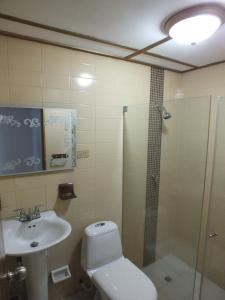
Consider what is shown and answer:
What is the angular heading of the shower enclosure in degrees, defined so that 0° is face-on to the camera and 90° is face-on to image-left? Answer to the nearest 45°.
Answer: approximately 45°

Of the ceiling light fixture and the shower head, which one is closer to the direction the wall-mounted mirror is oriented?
the ceiling light fixture

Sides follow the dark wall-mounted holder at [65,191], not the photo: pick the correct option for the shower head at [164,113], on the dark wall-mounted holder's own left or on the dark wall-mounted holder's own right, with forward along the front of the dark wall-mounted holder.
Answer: on the dark wall-mounted holder's own left

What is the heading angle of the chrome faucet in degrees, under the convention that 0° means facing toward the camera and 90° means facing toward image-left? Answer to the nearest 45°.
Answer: approximately 315°

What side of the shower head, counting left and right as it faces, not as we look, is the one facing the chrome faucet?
right

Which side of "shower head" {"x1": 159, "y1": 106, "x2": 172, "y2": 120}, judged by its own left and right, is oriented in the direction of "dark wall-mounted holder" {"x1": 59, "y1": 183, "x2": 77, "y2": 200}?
right

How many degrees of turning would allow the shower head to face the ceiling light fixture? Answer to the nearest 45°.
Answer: approximately 45° to its right

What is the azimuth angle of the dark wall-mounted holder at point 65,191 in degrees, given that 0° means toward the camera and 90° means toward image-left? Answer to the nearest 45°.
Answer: approximately 315°
